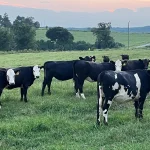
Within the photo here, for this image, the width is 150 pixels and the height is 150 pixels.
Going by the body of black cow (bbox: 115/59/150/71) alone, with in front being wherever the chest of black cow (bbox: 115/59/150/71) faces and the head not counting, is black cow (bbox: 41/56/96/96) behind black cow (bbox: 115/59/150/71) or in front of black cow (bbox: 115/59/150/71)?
in front

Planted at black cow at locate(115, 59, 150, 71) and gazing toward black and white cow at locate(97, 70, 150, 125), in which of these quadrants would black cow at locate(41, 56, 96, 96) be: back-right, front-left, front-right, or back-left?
front-right

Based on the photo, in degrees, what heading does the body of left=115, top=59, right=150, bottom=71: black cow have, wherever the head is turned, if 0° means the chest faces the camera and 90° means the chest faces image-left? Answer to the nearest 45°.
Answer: approximately 90°

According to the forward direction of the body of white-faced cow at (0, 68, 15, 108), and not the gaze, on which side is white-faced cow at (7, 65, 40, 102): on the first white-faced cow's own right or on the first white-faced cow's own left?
on the first white-faced cow's own left

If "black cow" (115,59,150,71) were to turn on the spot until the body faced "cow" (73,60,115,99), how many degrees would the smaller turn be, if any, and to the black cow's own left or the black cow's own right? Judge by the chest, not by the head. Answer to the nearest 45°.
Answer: approximately 45° to the black cow's own left

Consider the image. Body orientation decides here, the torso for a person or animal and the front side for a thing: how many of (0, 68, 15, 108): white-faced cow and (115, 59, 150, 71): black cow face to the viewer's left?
1
